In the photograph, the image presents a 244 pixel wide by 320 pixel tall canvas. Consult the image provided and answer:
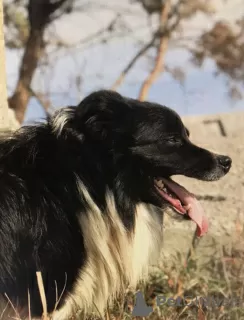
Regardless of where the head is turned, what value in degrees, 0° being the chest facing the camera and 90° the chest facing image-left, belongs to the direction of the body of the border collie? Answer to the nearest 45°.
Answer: approximately 270°

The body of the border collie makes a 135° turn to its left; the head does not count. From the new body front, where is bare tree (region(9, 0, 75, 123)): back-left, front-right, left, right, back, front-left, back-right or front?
front-right
